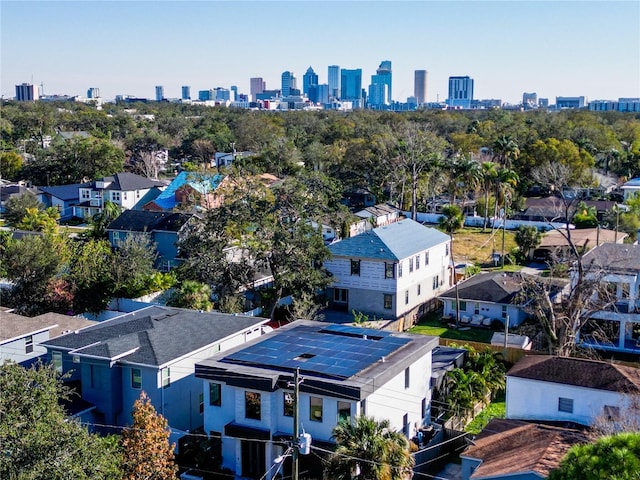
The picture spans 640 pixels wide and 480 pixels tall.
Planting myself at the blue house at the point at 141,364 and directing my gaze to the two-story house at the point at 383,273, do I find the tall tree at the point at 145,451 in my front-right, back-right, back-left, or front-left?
back-right

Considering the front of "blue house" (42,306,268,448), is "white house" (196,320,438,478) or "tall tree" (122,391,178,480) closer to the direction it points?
the tall tree

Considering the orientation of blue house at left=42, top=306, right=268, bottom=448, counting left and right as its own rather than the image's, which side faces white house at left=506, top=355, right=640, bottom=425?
left

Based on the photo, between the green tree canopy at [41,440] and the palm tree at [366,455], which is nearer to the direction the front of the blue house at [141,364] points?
the green tree canopy
